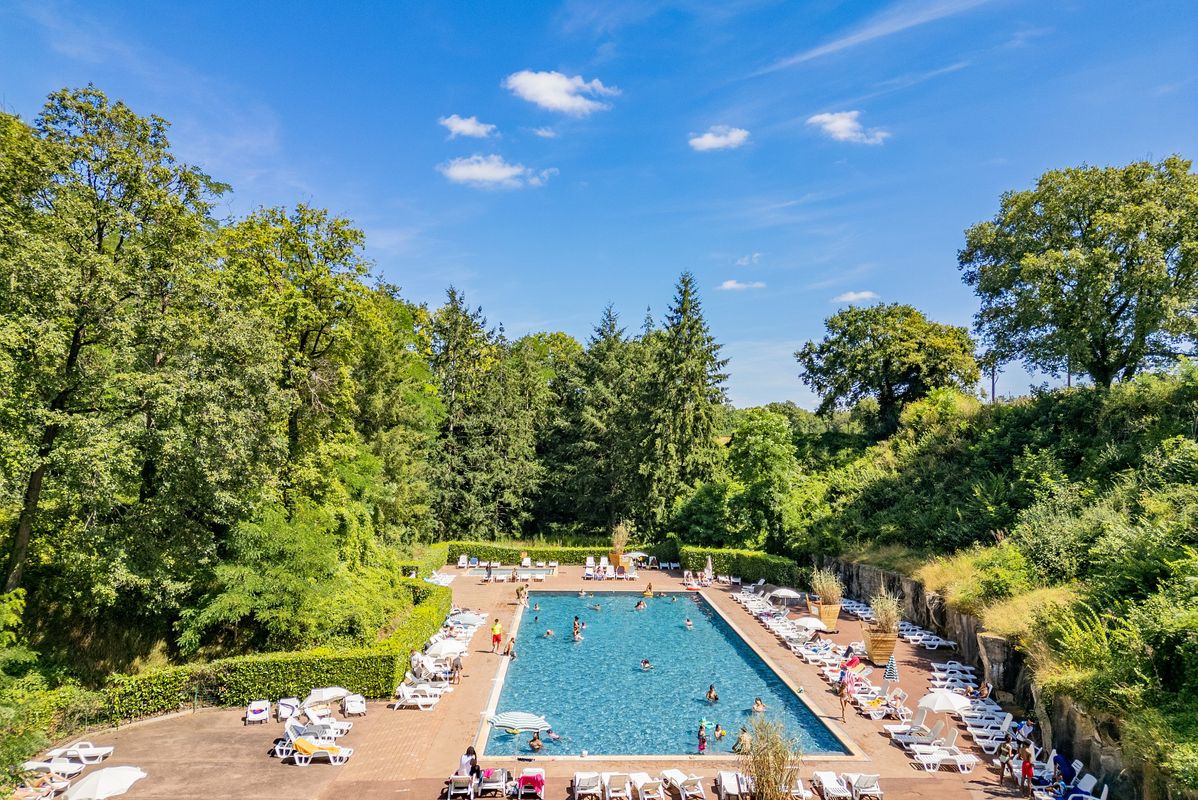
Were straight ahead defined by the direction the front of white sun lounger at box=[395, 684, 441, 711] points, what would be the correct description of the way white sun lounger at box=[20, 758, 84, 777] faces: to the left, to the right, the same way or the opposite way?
the opposite way

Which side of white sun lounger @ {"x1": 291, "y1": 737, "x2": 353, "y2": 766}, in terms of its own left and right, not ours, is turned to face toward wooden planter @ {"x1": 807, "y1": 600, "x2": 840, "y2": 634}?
front

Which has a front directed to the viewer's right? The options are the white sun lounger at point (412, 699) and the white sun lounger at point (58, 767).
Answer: the white sun lounger at point (412, 699)

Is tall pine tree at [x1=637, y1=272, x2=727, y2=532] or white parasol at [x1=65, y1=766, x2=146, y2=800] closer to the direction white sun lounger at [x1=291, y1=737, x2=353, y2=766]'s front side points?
the tall pine tree

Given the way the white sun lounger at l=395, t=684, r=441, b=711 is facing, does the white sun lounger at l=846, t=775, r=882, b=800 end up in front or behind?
in front

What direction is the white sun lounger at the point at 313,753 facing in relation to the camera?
to the viewer's right

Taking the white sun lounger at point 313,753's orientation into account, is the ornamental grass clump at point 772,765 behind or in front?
in front

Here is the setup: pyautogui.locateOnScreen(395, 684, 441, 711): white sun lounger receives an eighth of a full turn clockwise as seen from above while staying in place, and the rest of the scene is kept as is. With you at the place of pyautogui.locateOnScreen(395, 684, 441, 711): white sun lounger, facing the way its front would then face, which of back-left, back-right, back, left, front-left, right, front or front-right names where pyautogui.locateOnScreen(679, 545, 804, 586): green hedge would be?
left

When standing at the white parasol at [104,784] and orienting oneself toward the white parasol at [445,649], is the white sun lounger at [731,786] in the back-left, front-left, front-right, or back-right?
front-right

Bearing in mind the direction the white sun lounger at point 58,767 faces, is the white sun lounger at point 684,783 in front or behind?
behind

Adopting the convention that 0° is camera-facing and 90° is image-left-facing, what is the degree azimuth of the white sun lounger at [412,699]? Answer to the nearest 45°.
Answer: approximately 270°

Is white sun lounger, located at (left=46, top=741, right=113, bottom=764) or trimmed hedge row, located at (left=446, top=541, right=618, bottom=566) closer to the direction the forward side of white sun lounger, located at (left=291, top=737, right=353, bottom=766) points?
the trimmed hedge row
